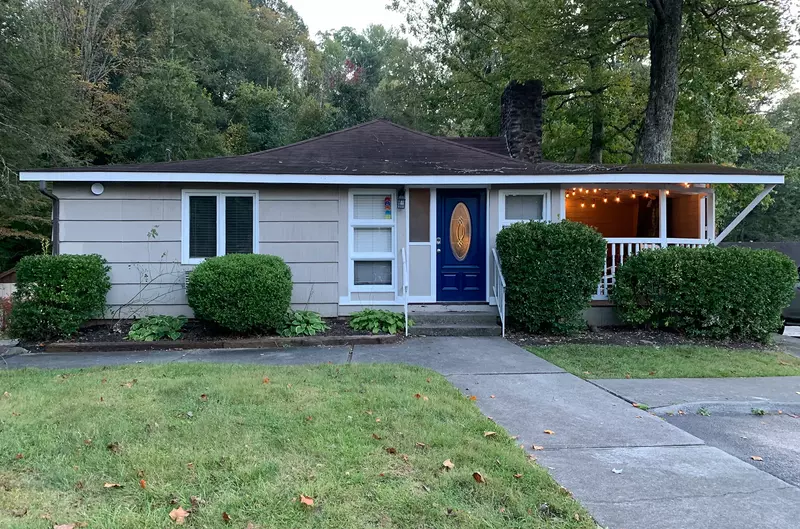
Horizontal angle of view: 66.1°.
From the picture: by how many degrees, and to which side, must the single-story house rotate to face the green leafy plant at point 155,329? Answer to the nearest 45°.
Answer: approximately 90° to its right

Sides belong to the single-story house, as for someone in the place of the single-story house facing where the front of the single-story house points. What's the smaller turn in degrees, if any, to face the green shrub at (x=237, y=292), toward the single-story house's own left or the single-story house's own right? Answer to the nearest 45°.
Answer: approximately 45° to the single-story house's own right

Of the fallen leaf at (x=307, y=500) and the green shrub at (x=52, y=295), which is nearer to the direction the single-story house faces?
the fallen leaf

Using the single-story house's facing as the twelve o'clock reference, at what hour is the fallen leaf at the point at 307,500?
The fallen leaf is roughly at 12 o'clock from the single-story house.

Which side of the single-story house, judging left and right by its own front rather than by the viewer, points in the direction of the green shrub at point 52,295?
right

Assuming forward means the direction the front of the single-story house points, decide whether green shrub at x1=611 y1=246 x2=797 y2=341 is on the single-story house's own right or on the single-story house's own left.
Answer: on the single-story house's own left

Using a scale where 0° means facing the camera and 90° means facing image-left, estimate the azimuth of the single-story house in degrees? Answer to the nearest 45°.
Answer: approximately 0°

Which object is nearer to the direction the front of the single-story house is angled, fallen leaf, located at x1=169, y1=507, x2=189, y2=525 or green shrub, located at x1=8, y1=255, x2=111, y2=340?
the fallen leaf

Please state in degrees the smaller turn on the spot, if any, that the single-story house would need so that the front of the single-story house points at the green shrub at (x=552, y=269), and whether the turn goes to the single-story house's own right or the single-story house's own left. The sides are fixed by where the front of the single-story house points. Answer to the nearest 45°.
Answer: approximately 90° to the single-story house's own left

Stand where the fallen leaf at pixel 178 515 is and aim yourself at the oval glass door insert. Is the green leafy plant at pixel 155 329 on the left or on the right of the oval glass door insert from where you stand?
left

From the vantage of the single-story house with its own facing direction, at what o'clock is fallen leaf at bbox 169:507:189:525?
The fallen leaf is roughly at 12 o'clock from the single-story house.
